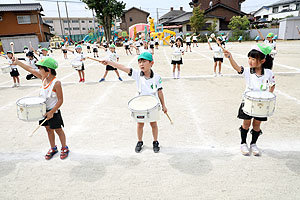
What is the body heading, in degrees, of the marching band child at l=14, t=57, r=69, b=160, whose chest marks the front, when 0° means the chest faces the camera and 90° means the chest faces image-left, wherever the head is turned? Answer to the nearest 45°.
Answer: approximately 45°

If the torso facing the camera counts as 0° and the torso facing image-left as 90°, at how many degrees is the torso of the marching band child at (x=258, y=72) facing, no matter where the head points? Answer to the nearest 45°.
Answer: approximately 0°

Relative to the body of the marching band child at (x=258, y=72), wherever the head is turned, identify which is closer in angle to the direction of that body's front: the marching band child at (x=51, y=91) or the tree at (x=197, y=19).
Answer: the marching band child

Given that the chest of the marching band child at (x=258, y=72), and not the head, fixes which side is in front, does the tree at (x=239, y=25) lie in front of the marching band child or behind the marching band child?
behind

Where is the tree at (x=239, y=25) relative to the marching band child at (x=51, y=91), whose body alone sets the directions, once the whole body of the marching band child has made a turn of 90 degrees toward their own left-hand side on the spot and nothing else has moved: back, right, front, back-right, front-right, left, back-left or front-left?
left

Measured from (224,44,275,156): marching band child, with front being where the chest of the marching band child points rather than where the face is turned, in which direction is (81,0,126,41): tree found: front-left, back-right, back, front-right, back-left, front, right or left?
back-right

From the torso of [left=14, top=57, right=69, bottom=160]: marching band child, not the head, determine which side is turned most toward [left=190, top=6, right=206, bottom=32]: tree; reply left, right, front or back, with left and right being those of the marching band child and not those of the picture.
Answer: back

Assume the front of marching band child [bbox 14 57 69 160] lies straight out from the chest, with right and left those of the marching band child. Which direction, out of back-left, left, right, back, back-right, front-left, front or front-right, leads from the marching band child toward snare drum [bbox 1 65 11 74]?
back-right
